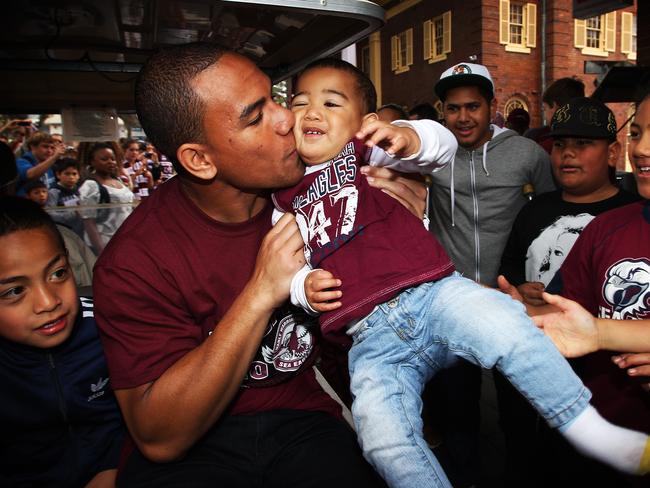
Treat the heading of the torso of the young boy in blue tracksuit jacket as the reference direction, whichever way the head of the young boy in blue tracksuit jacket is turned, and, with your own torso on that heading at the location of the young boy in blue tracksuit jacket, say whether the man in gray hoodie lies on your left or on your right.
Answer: on your left

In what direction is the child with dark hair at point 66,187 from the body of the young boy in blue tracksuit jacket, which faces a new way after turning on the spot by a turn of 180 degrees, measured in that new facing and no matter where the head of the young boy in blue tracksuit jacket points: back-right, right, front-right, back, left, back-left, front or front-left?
front

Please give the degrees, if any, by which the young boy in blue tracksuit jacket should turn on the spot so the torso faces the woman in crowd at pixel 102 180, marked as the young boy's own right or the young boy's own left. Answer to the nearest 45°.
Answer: approximately 180°

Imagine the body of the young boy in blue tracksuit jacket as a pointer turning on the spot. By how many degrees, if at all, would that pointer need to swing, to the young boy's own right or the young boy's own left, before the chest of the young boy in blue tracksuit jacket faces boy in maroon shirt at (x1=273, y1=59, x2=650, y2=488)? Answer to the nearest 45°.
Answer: approximately 45° to the young boy's own left

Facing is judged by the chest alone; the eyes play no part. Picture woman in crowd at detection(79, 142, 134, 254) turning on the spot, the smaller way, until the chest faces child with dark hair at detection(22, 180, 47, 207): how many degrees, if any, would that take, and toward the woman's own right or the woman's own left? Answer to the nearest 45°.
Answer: approximately 90° to the woman's own right

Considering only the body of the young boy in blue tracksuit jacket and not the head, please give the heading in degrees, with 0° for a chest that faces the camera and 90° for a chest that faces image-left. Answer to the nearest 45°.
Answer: approximately 0°

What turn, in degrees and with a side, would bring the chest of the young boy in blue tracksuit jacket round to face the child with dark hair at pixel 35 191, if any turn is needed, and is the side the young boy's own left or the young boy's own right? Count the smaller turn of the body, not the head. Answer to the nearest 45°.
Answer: approximately 180°

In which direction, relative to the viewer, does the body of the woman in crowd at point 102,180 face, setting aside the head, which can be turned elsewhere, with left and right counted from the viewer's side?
facing the viewer and to the right of the viewer

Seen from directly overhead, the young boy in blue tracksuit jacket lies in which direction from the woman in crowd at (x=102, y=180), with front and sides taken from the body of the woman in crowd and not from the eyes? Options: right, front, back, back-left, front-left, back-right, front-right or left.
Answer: front-right

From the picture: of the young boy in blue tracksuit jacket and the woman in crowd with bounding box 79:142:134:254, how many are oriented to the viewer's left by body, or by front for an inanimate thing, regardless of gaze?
0
